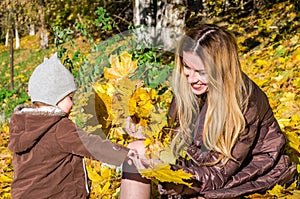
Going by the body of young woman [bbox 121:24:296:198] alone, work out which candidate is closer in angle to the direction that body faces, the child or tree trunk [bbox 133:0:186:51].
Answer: the child

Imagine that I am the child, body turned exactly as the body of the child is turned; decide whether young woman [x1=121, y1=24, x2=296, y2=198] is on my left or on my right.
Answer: on my right

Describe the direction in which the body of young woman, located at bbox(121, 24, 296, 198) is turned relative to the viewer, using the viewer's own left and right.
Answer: facing the viewer and to the left of the viewer

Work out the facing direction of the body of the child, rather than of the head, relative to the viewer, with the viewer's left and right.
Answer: facing away from the viewer and to the right of the viewer

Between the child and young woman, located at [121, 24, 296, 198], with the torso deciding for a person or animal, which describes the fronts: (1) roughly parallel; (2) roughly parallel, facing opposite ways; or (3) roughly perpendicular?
roughly parallel, facing opposite ways

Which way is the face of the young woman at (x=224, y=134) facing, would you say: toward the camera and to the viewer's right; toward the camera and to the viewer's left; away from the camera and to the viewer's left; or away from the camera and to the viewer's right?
toward the camera and to the viewer's left

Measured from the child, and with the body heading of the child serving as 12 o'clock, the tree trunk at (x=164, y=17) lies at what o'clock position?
The tree trunk is roughly at 11 o'clock from the child.

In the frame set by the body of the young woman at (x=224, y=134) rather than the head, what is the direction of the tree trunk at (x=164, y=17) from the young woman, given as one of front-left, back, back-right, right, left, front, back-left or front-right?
back-right

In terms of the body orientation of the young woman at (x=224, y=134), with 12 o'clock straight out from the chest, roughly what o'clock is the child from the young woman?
The child is roughly at 1 o'clock from the young woman.
